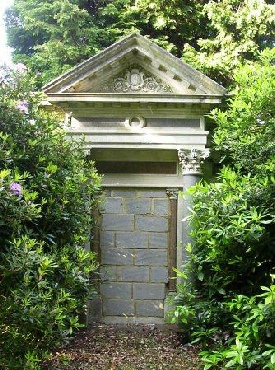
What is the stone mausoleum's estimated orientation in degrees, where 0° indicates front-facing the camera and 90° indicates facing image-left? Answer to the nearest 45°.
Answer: approximately 0°

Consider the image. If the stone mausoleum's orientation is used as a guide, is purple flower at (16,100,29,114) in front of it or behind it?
in front

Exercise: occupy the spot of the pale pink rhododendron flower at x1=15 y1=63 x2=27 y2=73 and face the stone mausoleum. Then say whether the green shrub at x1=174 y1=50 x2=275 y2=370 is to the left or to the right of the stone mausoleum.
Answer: right
